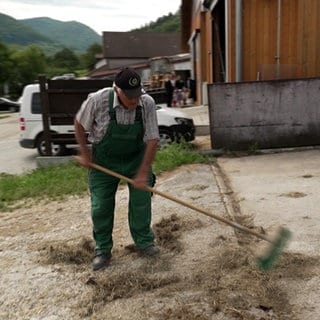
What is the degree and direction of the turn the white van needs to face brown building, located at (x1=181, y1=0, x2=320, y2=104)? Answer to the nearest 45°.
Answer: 0° — it already faces it

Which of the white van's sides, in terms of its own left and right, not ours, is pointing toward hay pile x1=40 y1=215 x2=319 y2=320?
right

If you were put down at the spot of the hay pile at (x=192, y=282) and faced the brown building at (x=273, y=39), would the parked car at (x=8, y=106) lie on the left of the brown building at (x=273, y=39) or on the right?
left

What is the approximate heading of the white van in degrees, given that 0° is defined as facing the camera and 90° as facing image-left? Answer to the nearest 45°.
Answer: approximately 270°
